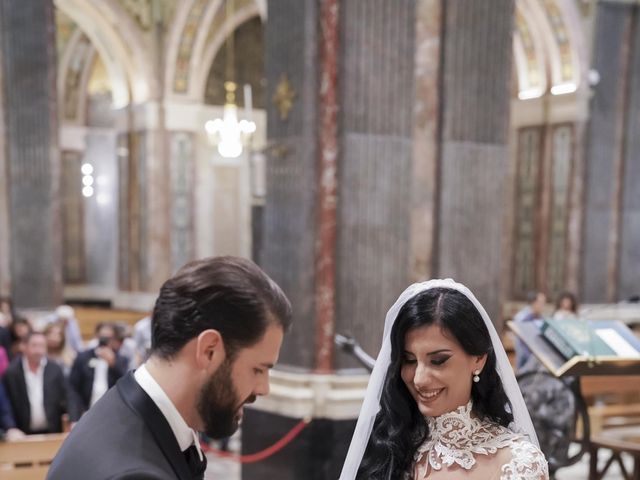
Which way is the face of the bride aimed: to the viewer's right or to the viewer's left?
to the viewer's left

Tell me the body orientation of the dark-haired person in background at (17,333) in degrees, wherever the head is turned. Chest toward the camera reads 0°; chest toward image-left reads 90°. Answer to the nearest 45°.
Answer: approximately 0°

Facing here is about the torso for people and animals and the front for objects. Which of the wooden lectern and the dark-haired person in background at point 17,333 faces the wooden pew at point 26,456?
the dark-haired person in background

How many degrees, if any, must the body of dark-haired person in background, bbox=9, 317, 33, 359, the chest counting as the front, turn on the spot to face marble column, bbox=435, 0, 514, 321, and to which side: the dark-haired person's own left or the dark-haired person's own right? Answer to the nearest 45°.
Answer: approximately 45° to the dark-haired person's own left

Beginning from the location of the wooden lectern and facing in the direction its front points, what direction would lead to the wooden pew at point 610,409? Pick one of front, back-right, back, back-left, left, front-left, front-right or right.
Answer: back

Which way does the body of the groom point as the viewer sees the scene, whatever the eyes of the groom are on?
to the viewer's right

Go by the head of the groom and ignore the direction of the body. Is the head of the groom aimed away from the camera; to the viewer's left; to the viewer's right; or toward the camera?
to the viewer's right

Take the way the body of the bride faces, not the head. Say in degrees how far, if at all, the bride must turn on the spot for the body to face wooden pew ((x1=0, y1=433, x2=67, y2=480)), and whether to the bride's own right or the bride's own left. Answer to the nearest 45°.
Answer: approximately 90° to the bride's own right

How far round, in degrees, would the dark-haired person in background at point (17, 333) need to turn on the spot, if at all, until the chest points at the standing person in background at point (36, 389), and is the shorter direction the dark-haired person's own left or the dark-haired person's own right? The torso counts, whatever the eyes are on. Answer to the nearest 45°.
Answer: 0° — they already face them

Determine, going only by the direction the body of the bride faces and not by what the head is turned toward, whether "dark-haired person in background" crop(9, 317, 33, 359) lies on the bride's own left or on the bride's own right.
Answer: on the bride's own right

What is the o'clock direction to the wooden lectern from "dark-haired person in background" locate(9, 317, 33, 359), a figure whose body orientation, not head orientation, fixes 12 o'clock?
The wooden lectern is roughly at 11 o'clock from the dark-haired person in background.

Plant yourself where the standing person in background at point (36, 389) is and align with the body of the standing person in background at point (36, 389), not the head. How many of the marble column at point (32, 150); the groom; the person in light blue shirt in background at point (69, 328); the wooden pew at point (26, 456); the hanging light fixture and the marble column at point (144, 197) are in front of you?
2
